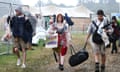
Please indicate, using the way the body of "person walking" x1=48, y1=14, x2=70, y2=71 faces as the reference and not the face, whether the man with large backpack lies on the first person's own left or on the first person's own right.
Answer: on the first person's own right

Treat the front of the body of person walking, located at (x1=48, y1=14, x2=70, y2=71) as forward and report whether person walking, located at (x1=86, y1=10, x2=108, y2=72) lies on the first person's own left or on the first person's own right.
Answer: on the first person's own left

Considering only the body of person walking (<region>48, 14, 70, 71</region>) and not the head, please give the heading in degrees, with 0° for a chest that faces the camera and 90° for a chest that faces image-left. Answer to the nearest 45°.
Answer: approximately 0°
